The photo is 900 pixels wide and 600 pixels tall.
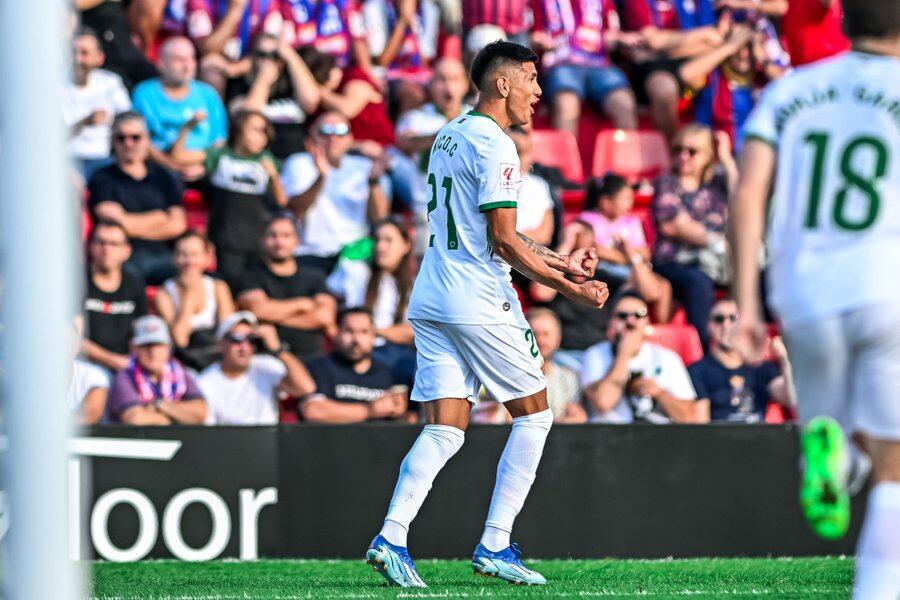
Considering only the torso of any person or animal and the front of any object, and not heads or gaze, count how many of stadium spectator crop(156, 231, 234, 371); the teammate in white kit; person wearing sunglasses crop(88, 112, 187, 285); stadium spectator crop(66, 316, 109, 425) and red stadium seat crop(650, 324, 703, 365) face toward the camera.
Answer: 4

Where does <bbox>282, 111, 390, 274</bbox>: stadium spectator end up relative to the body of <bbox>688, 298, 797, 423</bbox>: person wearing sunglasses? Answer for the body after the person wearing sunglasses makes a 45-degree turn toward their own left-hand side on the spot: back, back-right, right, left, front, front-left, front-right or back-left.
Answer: back-right

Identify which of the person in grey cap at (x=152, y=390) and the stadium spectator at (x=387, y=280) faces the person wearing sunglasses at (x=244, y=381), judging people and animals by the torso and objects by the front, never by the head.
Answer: the stadium spectator

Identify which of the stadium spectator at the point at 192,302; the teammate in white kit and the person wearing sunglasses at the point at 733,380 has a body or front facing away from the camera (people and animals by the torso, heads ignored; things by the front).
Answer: the teammate in white kit

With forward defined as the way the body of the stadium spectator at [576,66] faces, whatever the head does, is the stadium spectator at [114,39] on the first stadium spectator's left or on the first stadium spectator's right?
on the first stadium spectator's right

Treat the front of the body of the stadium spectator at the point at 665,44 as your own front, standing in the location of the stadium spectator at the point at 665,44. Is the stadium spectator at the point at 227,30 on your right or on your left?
on your right

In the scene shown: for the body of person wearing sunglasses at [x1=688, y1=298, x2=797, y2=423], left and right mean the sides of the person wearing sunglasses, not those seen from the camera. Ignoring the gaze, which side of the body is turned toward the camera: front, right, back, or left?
front

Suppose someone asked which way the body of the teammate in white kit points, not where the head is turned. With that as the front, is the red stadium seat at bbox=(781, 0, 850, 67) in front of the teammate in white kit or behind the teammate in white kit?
in front

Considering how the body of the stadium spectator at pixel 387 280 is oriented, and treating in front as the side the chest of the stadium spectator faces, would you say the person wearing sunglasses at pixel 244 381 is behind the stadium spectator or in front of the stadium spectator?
in front
